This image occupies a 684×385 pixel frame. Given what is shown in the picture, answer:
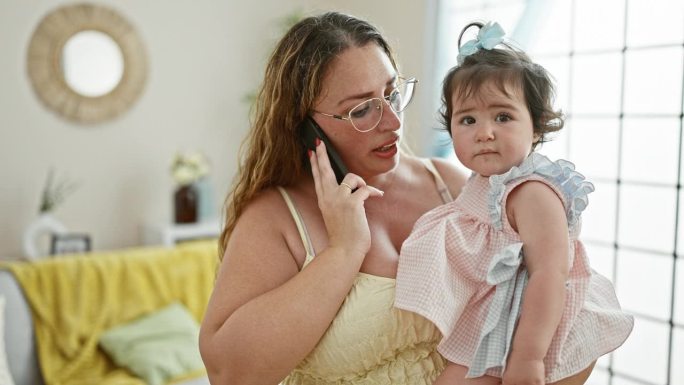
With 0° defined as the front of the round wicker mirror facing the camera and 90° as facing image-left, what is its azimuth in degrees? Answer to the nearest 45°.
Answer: approximately 0°

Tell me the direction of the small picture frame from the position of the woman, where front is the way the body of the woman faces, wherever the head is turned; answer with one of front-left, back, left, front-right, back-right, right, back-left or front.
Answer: back

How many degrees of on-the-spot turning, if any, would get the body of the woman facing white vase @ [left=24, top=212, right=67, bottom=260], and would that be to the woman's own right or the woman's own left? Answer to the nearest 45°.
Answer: approximately 180°

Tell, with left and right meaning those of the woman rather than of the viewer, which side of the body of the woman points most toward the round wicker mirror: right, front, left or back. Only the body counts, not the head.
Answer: back

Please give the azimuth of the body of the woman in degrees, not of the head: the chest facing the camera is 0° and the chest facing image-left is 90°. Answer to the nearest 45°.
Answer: approximately 315°
